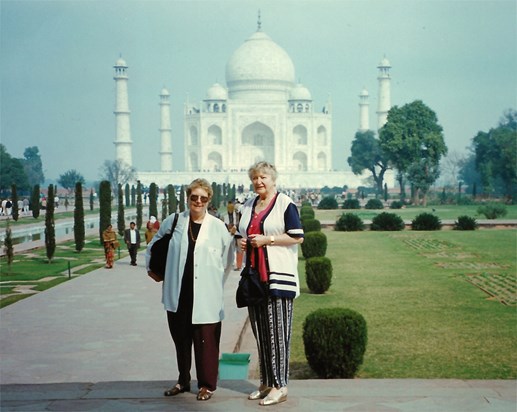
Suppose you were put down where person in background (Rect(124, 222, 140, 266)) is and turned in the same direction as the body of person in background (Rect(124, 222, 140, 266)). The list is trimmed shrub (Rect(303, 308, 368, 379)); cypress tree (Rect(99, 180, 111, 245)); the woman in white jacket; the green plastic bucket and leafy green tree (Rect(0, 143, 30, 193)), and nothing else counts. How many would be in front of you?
3

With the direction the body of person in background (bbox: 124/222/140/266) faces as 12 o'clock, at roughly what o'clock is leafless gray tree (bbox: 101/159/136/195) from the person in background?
The leafless gray tree is roughly at 6 o'clock from the person in background.

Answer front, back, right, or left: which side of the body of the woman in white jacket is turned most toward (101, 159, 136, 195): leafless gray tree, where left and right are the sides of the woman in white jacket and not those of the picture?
back

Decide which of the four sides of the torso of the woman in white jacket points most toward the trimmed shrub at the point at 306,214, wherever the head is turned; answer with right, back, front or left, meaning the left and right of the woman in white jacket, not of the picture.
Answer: back

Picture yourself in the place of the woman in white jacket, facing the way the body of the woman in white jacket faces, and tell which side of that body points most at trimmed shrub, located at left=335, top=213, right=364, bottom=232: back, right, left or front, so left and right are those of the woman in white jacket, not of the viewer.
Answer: back

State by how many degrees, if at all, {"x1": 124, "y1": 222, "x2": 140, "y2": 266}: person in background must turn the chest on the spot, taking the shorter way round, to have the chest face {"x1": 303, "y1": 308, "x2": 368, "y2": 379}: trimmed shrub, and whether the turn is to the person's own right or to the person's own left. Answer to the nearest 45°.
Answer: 0° — they already face it

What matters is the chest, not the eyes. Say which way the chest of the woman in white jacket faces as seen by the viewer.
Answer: toward the camera

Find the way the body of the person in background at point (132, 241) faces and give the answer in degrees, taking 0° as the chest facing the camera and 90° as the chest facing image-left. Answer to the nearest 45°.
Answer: approximately 0°

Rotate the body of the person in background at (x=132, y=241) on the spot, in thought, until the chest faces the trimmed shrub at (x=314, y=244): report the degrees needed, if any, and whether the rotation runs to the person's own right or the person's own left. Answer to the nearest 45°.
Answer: approximately 90° to the person's own left
